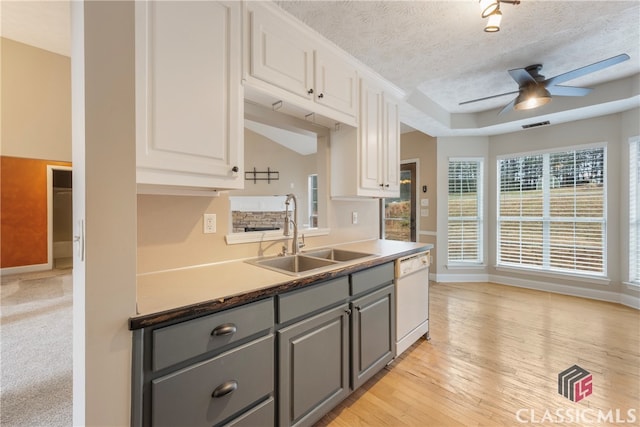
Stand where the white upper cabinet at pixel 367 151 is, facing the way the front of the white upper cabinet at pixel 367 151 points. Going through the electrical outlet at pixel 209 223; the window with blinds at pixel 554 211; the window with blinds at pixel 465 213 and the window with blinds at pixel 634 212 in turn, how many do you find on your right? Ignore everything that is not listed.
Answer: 1

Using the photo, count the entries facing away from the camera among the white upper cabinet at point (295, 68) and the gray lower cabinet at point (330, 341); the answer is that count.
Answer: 0

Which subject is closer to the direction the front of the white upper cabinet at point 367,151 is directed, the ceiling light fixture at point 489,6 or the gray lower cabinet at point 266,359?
the ceiling light fixture

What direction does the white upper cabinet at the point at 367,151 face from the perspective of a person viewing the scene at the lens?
facing the viewer and to the right of the viewer

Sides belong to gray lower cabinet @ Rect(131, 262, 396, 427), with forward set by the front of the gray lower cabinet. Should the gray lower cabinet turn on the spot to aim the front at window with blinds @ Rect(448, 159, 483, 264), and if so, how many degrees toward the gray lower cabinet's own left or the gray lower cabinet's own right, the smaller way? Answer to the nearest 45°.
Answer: approximately 90° to the gray lower cabinet's own left
